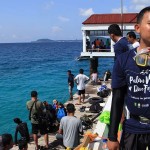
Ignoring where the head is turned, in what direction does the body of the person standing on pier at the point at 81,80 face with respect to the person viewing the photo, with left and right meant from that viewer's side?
facing away from the viewer

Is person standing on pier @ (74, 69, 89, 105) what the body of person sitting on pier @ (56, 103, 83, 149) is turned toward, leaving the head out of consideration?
yes

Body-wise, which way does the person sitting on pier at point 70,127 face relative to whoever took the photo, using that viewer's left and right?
facing away from the viewer

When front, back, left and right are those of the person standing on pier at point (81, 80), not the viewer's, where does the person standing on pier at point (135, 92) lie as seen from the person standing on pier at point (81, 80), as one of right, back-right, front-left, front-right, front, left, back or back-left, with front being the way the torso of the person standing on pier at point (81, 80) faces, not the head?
back
